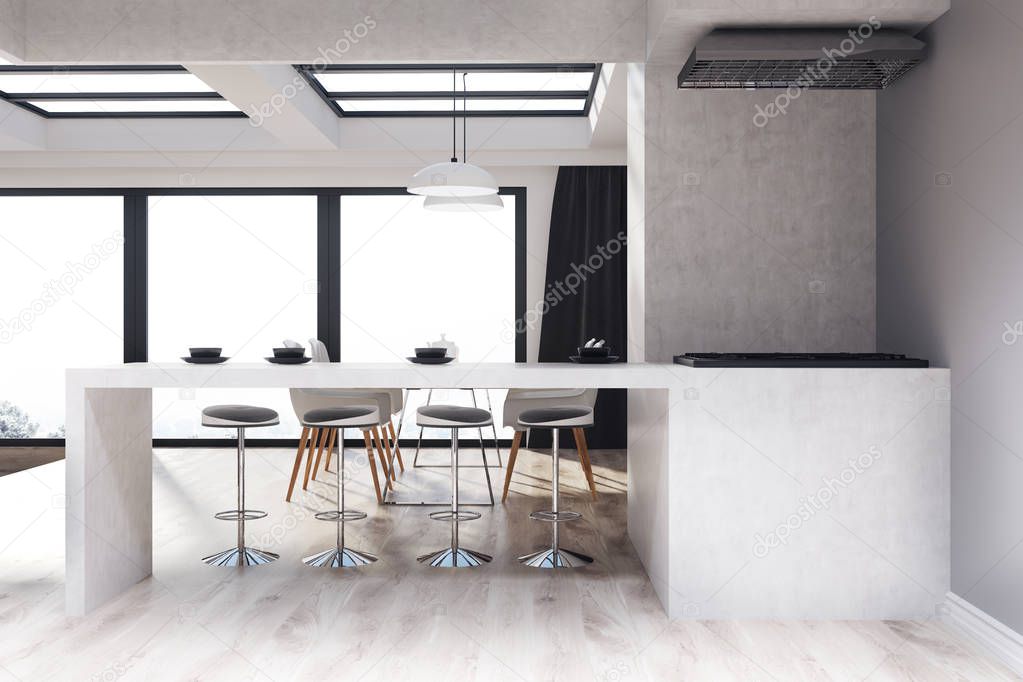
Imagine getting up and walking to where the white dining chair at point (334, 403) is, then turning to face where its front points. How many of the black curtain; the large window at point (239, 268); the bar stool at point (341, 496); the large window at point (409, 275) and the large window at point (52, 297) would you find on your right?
1

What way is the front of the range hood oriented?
toward the camera

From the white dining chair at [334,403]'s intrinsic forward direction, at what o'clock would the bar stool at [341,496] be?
The bar stool is roughly at 3 o'clock from the white dining chair.

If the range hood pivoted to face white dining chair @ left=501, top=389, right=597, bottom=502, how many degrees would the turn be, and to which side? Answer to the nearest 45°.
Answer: approximately 135° to its right

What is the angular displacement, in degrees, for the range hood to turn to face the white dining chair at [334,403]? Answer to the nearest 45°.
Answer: approximately 90° to its right

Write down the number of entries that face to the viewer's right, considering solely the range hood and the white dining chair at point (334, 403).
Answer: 1

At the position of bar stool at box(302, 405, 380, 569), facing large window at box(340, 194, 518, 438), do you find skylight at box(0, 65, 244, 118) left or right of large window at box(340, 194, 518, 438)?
left

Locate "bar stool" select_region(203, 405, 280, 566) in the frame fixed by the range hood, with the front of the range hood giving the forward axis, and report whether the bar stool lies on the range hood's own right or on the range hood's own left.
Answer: on the range hood's own right

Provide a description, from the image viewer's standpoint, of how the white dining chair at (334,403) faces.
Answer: facing to the right of the viewer

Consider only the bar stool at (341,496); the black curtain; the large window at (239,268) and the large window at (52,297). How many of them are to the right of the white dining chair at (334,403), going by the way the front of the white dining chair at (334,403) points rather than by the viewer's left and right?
1
